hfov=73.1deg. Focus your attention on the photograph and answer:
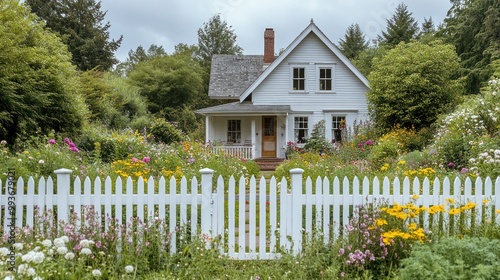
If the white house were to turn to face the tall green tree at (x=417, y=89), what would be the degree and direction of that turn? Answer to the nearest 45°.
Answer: approximately 45° to its left

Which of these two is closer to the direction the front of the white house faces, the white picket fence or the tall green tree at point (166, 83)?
the white picket fence

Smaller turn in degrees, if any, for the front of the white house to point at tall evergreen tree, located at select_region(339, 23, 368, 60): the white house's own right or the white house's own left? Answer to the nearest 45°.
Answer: approximately 180°

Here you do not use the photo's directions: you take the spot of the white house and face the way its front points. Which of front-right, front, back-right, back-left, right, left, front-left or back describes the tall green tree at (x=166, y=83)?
back-right

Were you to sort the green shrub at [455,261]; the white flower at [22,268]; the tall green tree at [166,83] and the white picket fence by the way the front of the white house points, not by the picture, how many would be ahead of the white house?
3

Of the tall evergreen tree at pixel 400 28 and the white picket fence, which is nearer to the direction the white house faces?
the white picket fence

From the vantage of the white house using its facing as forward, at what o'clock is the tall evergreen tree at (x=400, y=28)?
The tall evergreen tree is roughly at 7 o'clock from the white house.

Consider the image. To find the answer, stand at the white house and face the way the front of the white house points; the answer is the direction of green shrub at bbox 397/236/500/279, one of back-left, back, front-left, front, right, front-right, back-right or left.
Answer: front

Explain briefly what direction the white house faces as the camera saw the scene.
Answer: facing the viewer

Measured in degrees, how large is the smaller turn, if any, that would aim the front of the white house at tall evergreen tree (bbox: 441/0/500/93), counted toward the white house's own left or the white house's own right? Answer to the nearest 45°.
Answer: approximately 135° to the white house's own left

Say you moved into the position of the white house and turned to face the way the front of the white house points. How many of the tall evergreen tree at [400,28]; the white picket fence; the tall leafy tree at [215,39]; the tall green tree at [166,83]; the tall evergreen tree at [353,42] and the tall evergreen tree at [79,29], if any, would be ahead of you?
1

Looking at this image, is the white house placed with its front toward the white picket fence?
yes

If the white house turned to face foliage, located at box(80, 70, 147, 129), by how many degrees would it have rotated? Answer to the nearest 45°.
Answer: approximately 90° to its right

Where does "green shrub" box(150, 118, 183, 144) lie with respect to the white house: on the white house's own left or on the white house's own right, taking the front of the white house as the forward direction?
on the white house's own right

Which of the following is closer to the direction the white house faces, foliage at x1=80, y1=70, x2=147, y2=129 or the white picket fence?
the white picket fence
